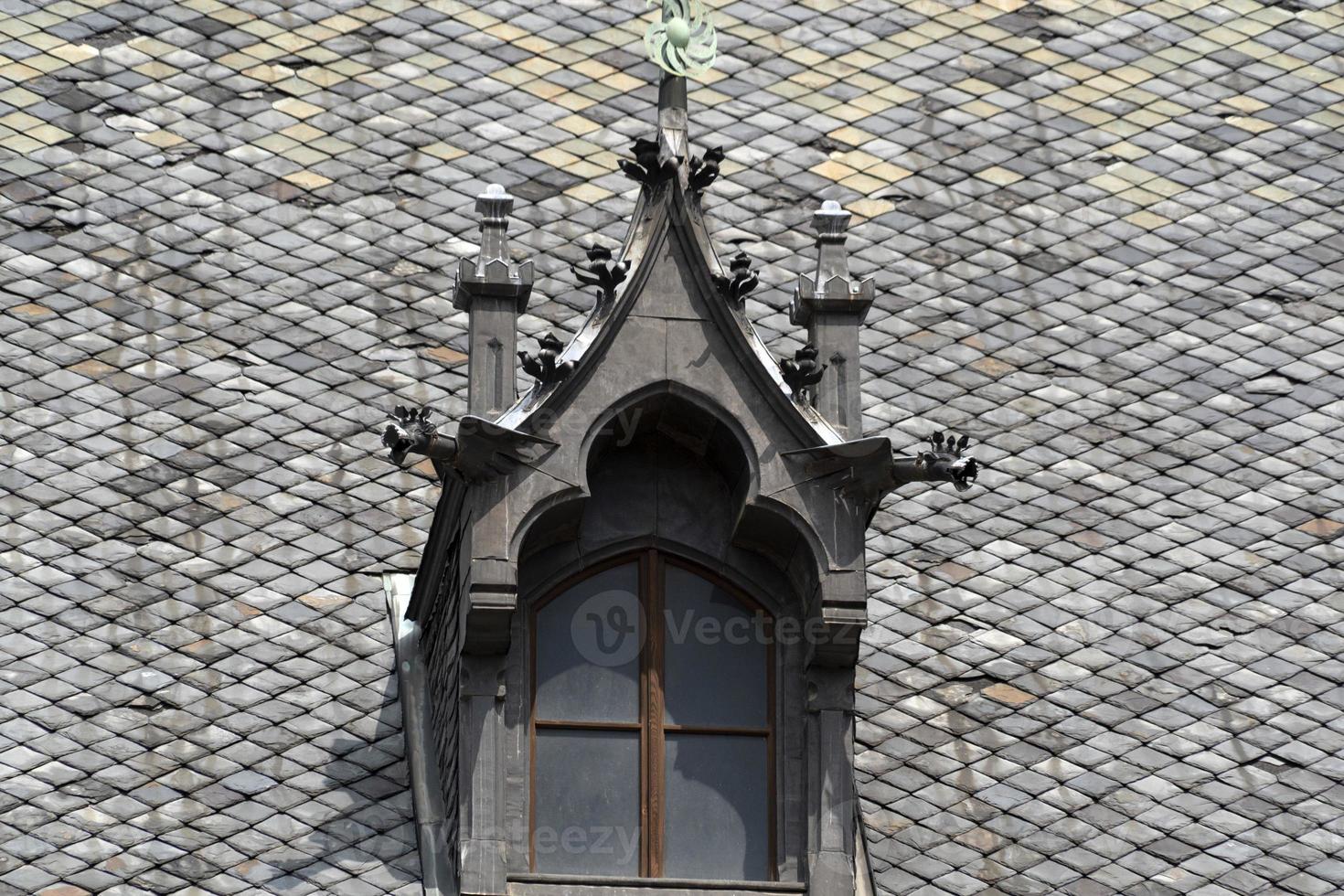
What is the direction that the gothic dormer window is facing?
toward the camera
